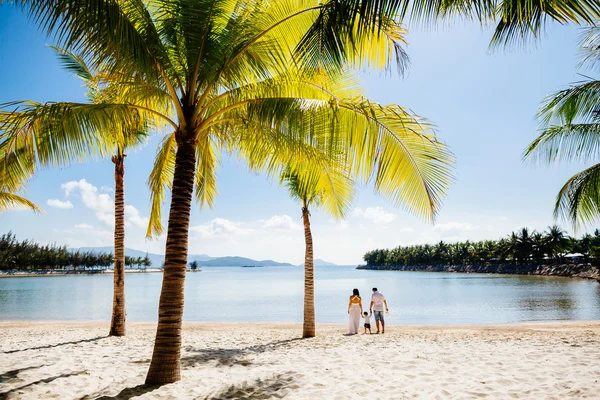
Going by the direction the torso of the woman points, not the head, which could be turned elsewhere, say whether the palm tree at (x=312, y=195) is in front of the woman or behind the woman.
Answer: behind

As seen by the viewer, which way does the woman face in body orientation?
away from the camera
